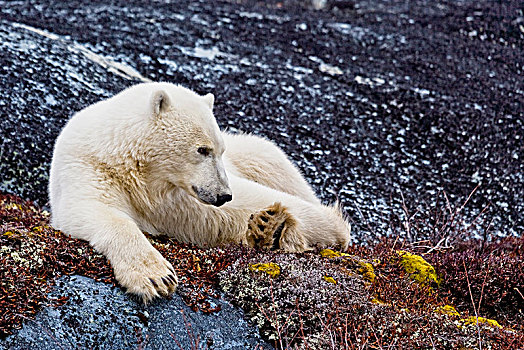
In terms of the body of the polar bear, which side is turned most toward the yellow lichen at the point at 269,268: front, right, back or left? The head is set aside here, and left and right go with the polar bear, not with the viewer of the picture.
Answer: left

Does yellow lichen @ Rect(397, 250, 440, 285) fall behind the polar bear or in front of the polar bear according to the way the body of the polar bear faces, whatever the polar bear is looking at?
behind

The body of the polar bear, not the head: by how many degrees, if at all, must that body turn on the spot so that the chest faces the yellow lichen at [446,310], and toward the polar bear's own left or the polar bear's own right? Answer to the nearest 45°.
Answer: approximately 135° to the polar bear's own left

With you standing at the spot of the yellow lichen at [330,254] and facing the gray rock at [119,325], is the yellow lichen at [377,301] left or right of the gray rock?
left

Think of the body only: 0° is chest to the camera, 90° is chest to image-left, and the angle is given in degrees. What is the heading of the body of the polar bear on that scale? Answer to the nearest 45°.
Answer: approximately 45°

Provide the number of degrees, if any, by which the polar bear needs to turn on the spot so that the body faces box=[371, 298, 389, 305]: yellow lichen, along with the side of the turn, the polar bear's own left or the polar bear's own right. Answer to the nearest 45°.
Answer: approximately 90° to the polar bear's own left
